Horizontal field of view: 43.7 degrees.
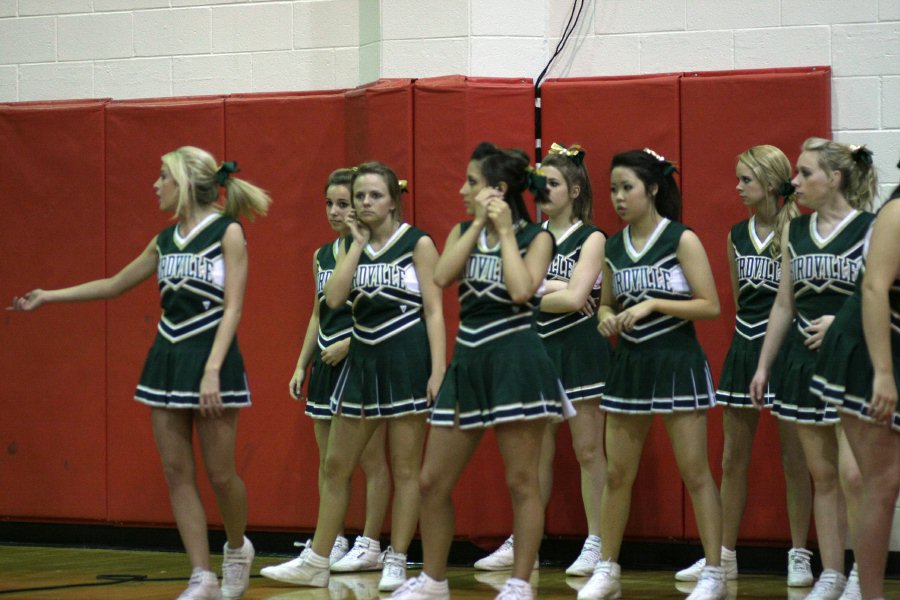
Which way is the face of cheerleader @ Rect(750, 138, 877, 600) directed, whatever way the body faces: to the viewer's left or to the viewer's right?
to the viewer's left

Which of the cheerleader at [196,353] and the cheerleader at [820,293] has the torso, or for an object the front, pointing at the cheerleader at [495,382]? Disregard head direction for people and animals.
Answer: the cheerleader at [820,293]

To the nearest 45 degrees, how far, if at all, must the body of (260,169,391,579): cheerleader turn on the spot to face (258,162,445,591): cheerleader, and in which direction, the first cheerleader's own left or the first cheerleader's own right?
approximately 45° to the first cheerleader's own left

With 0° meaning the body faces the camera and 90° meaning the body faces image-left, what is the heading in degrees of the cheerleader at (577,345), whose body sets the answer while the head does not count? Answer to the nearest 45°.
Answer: approximately 45°

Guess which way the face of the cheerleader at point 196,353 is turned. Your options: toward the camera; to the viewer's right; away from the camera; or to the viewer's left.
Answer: to the viewer's left

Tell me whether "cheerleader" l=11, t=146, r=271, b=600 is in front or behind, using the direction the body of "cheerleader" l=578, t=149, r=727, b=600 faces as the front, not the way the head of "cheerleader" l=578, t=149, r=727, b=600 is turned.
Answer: in front

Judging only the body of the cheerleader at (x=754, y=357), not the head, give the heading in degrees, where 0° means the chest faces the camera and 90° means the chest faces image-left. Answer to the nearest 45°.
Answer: approximately 45°

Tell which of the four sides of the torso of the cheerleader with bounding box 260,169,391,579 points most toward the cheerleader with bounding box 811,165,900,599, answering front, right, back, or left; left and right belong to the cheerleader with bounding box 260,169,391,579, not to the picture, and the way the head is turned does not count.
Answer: left

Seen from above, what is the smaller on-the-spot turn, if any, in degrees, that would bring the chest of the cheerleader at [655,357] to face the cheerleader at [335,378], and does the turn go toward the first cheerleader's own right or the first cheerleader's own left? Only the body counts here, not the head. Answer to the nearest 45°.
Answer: approximately 90° to the first cheerleader's own right

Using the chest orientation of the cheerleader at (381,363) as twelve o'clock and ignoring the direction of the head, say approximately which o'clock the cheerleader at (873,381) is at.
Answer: the cheerleader at (873,381) is roughly at 9 o'clock from the cheerleader at (381,363).
